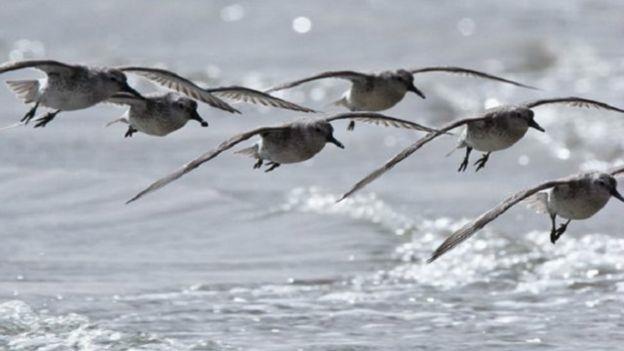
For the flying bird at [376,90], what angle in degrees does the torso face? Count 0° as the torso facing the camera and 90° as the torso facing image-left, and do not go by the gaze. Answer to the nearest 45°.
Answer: approximately 315°

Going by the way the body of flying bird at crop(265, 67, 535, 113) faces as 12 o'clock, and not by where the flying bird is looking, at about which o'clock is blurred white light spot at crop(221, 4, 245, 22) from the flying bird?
The blurred white light spot is roughly at 7 o'clock from the flying bird.

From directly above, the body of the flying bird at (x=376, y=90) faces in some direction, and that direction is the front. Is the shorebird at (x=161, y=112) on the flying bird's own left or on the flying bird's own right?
on the flying bird's own right

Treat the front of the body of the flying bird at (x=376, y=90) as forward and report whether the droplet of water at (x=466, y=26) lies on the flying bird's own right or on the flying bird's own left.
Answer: on the flying bird's own left
